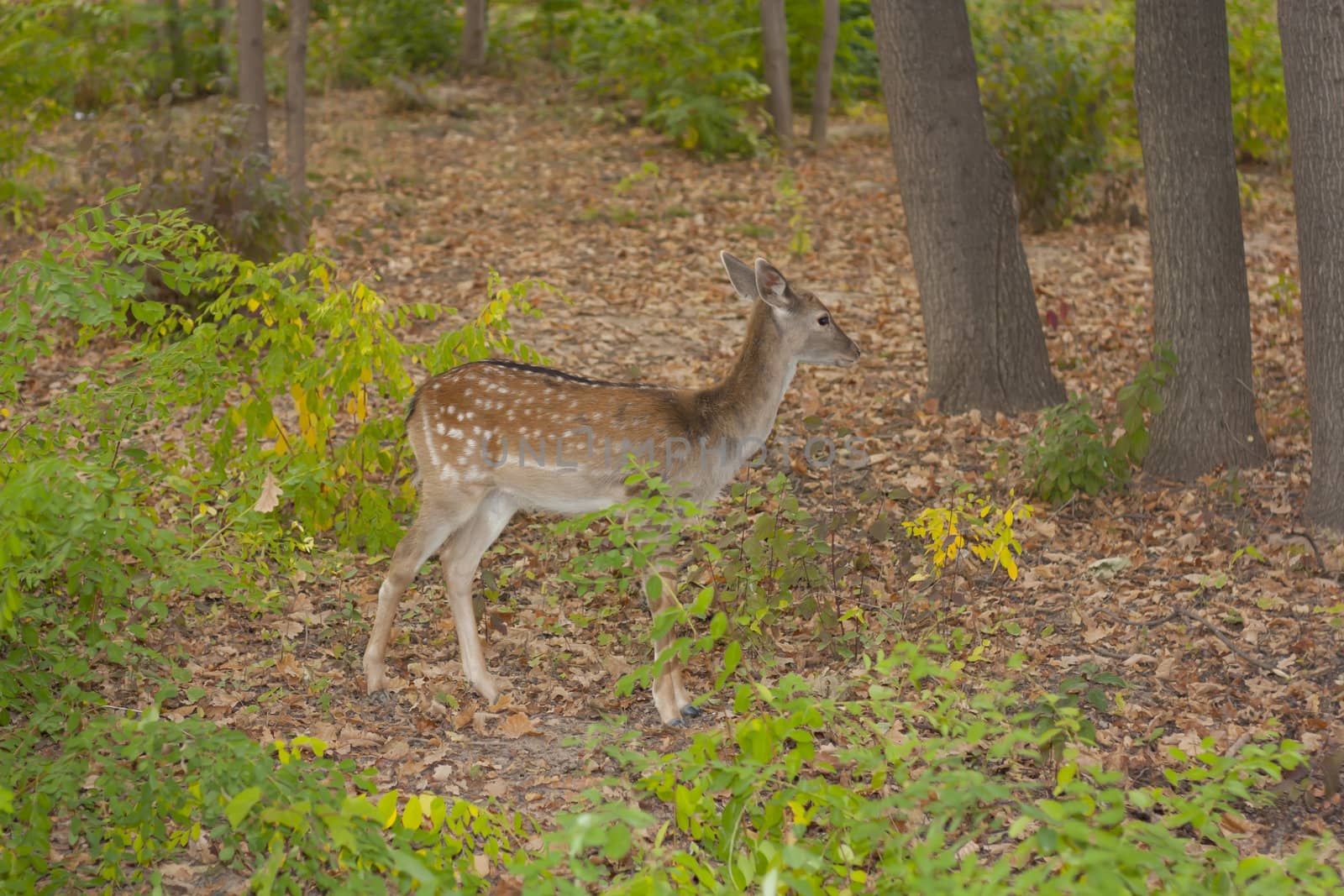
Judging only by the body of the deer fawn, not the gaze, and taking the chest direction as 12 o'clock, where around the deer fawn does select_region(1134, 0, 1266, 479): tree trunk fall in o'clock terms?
The tree trunk is roughly at 11 o'clock from the deer fawn.

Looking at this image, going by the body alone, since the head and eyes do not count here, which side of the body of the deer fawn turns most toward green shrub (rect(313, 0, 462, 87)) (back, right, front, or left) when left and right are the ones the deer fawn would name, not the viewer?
left

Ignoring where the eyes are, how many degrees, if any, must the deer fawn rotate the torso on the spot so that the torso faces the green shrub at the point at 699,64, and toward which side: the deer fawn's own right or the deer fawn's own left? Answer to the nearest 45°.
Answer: approximately 90° to the deer fawn's own left

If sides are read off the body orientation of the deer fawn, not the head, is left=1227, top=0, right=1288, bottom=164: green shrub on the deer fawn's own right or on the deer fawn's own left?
on the deer fawn's own left

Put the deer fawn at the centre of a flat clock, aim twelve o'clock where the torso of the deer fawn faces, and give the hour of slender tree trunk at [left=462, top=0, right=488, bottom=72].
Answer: The slender tree trunk is roughly at 9 o'clock from the deer fawn.

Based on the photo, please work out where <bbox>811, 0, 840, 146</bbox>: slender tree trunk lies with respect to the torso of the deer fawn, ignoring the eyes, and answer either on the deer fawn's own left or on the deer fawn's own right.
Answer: on the deer fawn's own left

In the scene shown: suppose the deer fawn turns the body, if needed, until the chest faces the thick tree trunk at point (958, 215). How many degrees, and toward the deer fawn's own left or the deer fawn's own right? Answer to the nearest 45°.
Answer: approximately 45° to the deer fawn's own left

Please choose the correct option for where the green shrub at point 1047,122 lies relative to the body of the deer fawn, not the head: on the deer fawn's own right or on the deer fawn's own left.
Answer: on the deer fawn's own left

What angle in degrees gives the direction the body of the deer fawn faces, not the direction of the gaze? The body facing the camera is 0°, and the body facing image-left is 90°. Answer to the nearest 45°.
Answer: approximately 270°

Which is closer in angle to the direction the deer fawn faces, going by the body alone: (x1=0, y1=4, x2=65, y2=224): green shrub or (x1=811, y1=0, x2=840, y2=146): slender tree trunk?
the slender tree trunk
